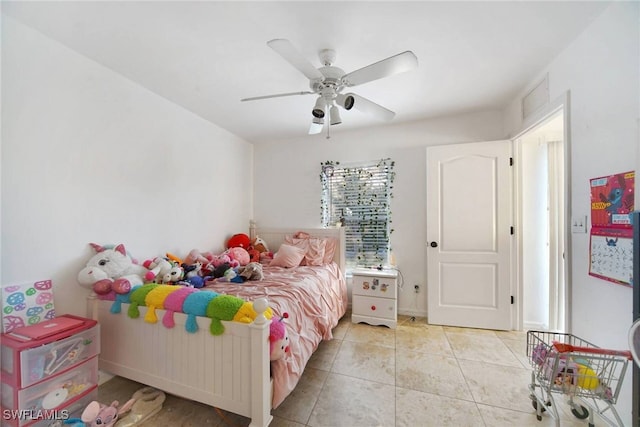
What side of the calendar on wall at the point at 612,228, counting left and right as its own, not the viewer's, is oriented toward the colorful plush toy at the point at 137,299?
front

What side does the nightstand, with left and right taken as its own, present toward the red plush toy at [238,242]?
right

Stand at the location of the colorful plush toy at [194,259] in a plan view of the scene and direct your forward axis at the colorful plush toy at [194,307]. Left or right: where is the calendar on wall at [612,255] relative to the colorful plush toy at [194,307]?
left

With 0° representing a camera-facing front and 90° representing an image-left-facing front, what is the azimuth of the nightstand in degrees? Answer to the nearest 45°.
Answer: approximately 0°

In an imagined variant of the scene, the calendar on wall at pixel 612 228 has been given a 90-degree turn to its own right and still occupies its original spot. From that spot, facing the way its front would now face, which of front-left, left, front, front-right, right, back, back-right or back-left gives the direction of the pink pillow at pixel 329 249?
front-left

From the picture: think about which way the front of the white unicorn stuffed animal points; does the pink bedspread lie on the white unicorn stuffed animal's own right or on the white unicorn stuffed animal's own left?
on the white unicorn stuffed animal's own left

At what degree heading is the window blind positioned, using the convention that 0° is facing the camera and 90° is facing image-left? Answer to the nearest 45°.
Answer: approximately 0°

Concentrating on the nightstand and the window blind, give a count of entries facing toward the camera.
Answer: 2
